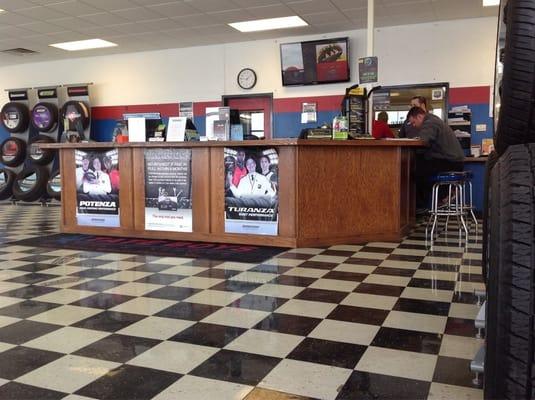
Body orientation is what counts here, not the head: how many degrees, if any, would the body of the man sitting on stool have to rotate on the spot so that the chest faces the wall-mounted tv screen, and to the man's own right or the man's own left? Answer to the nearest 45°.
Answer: approximately 45° to the man's own right

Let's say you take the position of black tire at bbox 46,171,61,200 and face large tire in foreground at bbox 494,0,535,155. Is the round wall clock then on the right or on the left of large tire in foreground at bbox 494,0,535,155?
left

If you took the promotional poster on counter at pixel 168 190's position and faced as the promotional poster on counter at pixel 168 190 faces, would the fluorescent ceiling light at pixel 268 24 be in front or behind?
behind

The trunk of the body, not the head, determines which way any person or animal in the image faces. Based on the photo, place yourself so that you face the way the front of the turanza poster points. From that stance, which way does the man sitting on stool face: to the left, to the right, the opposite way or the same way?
to the right

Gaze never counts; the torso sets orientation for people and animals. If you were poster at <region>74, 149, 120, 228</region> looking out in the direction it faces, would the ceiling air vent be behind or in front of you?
behind

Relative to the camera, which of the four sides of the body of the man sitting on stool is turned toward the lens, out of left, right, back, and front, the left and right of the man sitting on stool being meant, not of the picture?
left

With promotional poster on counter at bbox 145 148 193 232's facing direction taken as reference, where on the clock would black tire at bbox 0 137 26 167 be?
The black tire is roughly at 5 o'clock from the promotional poster on counter.

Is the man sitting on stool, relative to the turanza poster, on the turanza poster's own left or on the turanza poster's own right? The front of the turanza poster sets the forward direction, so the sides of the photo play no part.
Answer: on the turanza poster's own left

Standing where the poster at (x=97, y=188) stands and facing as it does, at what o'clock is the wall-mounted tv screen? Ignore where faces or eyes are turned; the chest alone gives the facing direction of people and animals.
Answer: The wall-mounted tv screen is roughly at 8 o'clock from the poster.

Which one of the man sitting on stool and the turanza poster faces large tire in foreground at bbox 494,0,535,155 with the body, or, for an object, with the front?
the turanza poster
